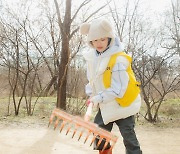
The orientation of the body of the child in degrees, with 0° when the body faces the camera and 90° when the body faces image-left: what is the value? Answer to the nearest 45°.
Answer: approximately 45°

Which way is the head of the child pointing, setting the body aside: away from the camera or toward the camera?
toward the camera
